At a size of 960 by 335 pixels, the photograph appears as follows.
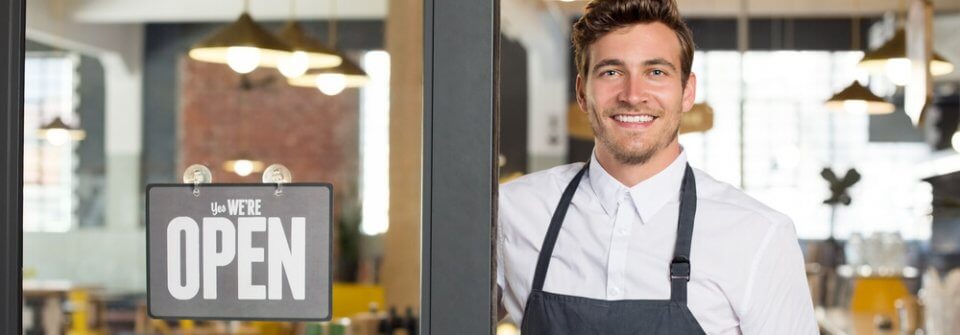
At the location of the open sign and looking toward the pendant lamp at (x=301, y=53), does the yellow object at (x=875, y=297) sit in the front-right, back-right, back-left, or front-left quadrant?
front-right

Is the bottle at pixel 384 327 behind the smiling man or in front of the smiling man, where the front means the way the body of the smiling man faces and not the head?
behind

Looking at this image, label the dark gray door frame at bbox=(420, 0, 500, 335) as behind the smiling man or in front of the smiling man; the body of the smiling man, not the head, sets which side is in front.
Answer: in front

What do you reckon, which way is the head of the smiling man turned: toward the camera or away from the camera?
toward the camera

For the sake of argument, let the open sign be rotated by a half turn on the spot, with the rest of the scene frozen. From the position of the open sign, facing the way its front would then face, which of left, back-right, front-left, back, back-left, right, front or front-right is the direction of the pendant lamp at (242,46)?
front

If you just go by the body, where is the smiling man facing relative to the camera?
toward the camera

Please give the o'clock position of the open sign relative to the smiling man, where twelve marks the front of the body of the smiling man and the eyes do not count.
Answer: The open sign is roughly at 2 o'clock from the smiling man.

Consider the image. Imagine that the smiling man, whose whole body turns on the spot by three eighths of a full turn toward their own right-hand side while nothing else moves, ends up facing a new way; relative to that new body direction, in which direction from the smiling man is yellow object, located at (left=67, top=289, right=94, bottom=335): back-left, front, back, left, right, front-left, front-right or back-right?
front

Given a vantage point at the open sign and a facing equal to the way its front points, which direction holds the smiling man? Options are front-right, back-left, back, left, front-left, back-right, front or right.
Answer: left

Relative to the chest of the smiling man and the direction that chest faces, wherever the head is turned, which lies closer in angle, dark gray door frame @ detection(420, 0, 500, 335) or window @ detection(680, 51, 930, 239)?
the dark gray door frame

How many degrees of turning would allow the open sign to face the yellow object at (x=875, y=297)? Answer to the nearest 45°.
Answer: approximately 135° to its left

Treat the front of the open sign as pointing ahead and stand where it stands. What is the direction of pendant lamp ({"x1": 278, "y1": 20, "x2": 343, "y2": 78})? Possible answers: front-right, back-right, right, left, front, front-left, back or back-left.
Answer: back
